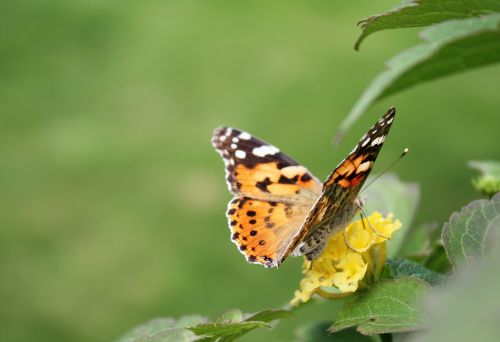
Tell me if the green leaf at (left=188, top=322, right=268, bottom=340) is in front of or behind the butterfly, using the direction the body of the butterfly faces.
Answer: behind

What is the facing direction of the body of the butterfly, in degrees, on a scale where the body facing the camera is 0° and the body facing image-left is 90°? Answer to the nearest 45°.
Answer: approximately 225°

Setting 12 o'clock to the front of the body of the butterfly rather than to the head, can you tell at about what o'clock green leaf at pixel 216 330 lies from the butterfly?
The green leaf is roughly at 5 o'clock from the butterfly.
